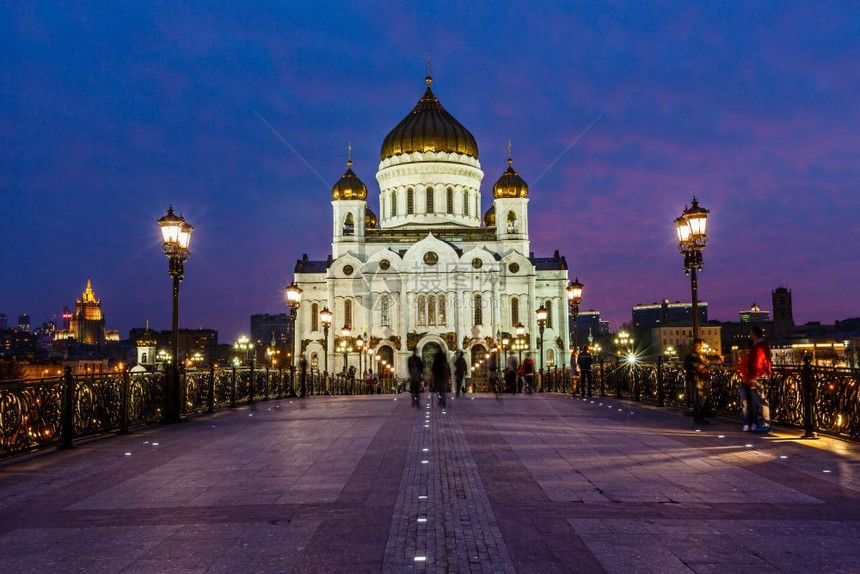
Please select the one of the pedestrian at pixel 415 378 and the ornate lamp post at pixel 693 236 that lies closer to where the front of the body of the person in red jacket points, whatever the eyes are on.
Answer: the pedestrian

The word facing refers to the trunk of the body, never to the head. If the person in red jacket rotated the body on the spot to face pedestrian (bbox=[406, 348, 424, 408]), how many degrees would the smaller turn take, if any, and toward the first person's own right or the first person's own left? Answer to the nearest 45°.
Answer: approximately 45° to the first person's own right

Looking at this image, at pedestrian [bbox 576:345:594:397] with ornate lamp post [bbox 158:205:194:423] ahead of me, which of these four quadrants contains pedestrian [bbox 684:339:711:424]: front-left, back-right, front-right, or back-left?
front-left

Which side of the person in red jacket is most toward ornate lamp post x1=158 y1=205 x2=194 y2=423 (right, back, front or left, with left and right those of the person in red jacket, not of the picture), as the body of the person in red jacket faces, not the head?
front

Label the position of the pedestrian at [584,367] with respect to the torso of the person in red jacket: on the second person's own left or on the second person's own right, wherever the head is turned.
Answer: on the second person's own right

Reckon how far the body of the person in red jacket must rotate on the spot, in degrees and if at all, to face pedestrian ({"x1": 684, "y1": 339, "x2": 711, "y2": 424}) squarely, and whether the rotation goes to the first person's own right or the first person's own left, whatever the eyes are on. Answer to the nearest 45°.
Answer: approximately 45° to the first person's own right

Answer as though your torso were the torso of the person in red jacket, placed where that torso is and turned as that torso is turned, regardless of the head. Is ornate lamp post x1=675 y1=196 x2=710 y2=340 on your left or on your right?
on your right
